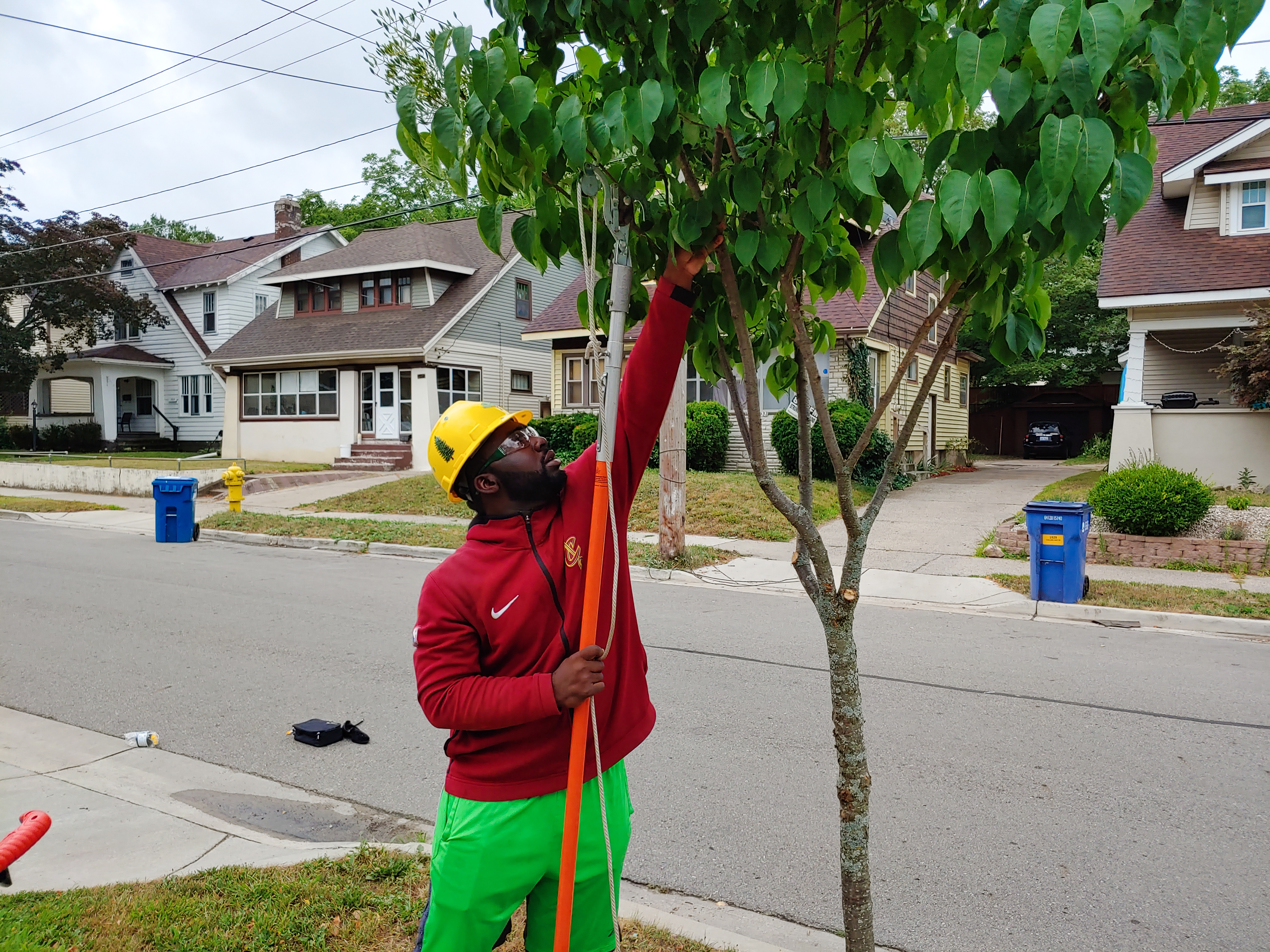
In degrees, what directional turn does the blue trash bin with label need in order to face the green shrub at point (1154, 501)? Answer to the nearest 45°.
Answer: approximately 180°

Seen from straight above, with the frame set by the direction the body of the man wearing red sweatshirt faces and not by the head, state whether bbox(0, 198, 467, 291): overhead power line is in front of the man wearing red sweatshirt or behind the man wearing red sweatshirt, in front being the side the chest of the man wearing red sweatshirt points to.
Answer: behind

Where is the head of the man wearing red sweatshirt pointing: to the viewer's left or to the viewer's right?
to the viewer's right

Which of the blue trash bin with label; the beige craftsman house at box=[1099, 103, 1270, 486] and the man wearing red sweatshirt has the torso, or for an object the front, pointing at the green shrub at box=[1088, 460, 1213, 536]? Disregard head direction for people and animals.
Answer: the beige craftsman house

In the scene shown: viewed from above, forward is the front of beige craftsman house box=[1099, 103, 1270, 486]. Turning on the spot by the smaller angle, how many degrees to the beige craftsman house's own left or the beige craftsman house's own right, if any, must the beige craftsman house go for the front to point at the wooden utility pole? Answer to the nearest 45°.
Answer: approximately 45° to the beige craftsman house's own right

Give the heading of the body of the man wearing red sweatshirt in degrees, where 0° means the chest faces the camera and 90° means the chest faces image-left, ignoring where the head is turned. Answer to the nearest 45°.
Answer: approximately 315°

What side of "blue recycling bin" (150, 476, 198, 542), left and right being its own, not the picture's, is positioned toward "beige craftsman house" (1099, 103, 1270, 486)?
left

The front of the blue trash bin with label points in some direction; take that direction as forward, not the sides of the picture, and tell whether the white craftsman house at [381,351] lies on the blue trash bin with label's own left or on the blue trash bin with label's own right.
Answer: on the blue trash bin with label's own right
